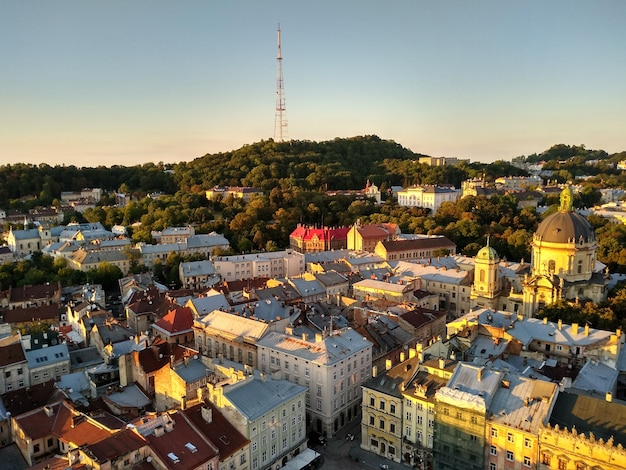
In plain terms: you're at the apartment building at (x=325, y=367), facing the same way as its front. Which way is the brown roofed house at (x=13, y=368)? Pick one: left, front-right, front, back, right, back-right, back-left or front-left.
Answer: back-right

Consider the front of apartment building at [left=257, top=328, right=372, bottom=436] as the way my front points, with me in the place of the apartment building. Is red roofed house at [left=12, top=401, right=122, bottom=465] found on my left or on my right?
on my right

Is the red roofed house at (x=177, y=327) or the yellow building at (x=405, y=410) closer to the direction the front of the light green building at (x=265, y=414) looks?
the yellow building

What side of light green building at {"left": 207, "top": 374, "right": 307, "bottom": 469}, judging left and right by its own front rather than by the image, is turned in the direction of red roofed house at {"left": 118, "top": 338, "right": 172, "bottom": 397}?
back

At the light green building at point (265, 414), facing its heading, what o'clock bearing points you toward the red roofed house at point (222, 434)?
The red roofed house is roughly at 3 o'clock from the light green building.

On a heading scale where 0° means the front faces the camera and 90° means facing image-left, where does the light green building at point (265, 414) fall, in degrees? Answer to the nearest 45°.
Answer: approximately 315°

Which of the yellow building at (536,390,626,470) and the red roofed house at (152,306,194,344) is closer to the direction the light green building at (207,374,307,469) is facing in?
the yellow building

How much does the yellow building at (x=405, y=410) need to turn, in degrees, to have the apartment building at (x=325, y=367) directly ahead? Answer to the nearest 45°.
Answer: approximately 90° to its right

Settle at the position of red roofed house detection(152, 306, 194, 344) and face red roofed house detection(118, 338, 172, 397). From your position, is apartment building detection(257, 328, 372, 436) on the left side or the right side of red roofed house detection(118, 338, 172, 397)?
left

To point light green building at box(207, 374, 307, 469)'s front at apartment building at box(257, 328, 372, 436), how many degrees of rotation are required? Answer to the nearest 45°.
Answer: approximately 90° to its left
